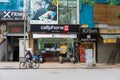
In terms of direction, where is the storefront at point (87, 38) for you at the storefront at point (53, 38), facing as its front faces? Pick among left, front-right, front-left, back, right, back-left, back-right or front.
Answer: left

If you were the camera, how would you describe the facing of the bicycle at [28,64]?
facing to the right of the viewer

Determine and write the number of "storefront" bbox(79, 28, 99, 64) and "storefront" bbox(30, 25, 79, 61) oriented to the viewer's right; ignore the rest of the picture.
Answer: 0

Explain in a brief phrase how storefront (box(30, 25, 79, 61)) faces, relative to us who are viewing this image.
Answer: facing the viewer

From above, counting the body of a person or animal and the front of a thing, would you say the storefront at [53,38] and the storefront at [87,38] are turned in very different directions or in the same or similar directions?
same or similar directions

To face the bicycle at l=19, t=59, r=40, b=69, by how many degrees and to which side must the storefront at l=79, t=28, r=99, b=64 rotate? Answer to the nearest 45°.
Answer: approximately 45° to its right

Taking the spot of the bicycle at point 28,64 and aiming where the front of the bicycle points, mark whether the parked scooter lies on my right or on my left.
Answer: on my left

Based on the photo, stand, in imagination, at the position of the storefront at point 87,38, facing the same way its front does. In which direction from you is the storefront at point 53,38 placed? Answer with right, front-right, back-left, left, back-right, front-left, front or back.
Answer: right

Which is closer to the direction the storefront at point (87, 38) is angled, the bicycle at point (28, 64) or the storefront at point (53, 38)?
the bicycle

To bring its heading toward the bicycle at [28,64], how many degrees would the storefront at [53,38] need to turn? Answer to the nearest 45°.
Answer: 0° — it already faces it

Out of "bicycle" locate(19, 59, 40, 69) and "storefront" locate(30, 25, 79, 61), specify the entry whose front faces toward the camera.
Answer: the storefront

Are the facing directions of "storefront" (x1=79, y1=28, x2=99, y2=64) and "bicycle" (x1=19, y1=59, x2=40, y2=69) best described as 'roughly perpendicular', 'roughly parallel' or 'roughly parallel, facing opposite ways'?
roughly perpendicular
